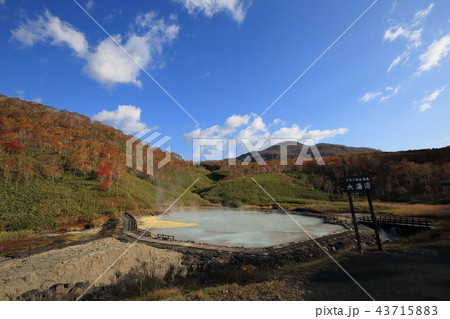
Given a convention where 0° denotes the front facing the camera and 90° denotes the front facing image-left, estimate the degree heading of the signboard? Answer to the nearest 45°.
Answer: approximately 0°
